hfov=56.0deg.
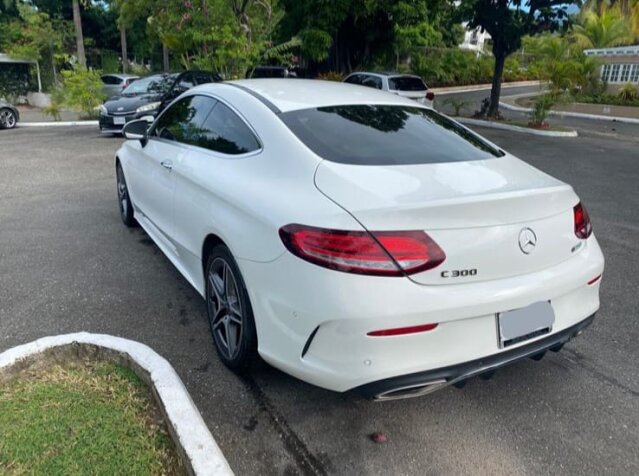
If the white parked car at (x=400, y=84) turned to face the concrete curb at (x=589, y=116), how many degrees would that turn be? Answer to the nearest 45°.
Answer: approximately 90° to its right

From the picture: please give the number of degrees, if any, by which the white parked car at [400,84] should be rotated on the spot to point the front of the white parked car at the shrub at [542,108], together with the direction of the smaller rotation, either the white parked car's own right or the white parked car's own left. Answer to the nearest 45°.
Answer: approximately 135° to the white parked car's own right

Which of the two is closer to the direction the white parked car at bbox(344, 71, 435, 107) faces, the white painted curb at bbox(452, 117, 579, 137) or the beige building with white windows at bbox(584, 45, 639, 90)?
the beige building with white windows

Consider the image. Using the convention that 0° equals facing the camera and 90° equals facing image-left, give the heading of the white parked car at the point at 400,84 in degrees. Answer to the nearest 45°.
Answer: approximately 135°

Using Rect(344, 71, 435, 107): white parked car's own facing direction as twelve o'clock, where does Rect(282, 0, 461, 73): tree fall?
The tree is roughly at 1 o'clock from the white parked car.

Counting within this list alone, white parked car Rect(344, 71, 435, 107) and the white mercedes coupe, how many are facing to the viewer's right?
0

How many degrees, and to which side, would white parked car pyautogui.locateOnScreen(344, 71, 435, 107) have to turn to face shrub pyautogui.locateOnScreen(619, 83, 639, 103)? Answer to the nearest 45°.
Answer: approximately 90° to its right

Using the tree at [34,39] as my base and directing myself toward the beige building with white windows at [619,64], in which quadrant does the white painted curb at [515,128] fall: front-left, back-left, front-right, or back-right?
front-right

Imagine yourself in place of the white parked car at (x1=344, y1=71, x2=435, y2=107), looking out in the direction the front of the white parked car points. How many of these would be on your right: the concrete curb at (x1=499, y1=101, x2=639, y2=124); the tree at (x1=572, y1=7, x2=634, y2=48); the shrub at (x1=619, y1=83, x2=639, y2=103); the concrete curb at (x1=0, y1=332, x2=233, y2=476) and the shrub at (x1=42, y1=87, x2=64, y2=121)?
3

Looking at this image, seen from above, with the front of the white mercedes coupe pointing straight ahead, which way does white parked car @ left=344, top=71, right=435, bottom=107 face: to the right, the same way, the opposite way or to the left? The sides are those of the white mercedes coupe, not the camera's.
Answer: the same way

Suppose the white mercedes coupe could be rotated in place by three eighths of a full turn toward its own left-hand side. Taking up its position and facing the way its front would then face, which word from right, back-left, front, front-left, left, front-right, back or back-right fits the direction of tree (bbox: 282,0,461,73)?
back

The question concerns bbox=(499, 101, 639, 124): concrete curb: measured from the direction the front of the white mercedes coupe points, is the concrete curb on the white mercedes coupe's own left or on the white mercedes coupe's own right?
on the white mercedes coupe's own right

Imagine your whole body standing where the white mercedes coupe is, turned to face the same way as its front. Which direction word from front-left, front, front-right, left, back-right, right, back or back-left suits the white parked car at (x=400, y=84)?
front-right

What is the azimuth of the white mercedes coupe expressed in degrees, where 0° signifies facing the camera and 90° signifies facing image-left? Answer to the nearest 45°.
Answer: approximately 135°

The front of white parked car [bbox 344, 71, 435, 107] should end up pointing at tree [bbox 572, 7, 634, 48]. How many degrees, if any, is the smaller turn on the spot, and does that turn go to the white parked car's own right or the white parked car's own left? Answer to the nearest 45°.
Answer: approximately 90° to the white parked car's own right

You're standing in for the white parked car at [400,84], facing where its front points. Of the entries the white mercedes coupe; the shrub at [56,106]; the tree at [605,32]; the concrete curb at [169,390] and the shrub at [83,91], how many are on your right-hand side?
1

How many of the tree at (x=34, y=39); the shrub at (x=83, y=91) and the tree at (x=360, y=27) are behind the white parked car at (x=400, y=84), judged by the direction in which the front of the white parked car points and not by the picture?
0

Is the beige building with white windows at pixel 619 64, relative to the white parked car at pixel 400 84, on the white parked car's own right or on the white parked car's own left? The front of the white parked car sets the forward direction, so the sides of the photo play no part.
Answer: on the white parked car's own right

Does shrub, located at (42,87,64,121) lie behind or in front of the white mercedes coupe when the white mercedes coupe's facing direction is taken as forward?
in front
